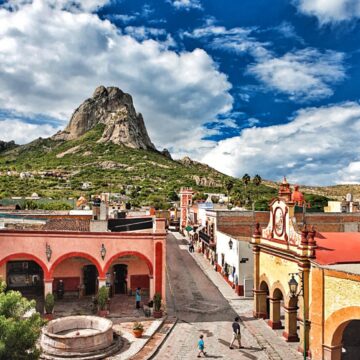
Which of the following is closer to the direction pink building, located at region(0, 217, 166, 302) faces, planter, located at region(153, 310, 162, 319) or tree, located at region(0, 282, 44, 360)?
the tree

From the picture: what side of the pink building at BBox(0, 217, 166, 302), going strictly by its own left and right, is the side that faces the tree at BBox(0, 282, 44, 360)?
front

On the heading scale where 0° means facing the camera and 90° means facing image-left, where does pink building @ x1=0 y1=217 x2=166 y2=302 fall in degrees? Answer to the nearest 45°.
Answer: approximately 0°

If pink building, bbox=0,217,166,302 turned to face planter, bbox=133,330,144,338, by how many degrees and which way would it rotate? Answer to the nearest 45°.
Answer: approximately 45° to its left

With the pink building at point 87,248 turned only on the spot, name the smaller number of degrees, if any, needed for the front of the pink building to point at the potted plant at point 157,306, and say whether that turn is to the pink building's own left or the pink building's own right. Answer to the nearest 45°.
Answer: approximately 90° to the pink building's own left

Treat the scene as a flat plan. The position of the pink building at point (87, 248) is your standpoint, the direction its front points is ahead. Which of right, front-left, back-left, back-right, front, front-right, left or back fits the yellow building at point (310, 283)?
front-left
